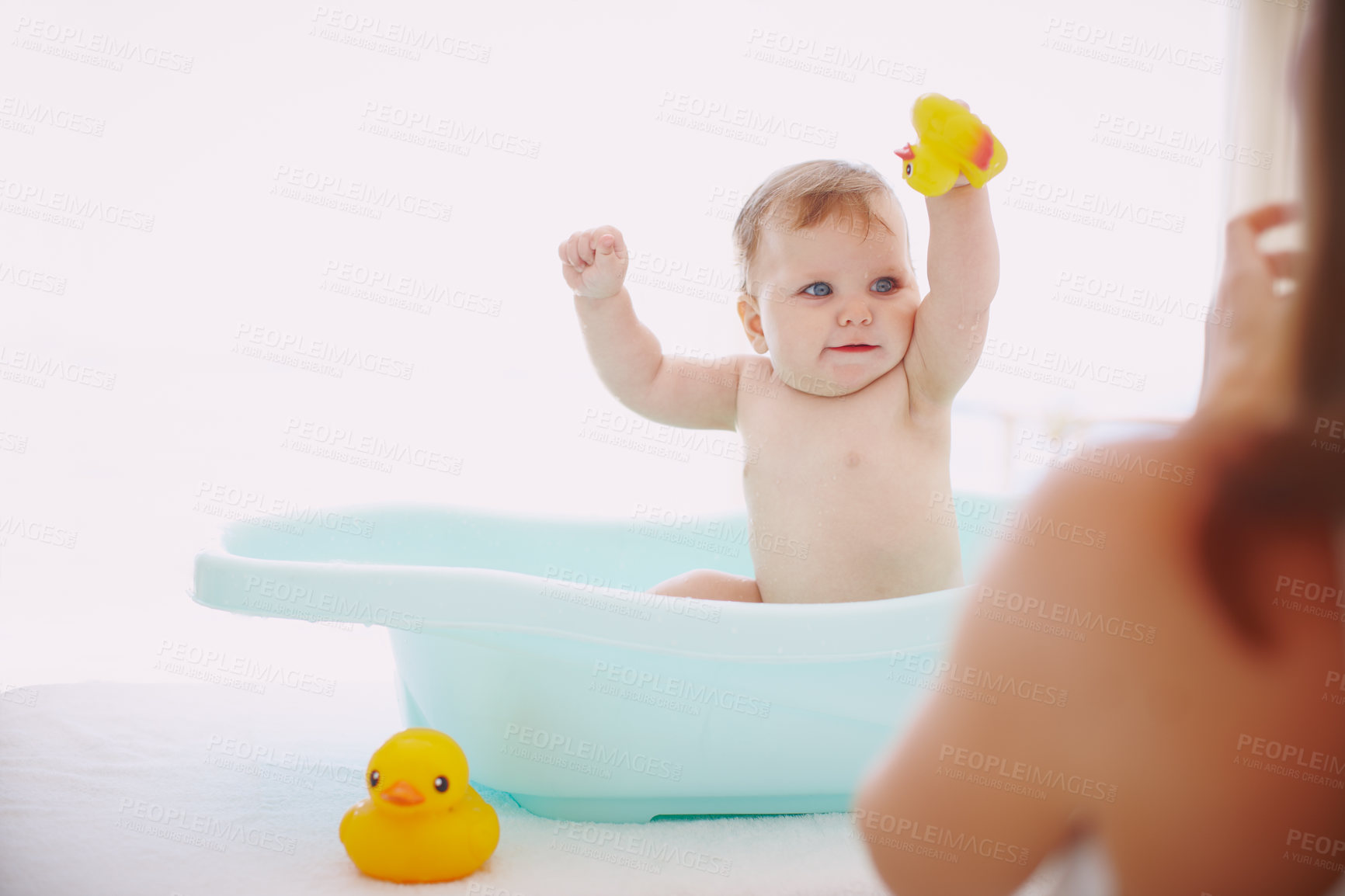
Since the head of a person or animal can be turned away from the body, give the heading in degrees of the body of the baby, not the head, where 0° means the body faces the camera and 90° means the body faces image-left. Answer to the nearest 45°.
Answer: approximately 45°
